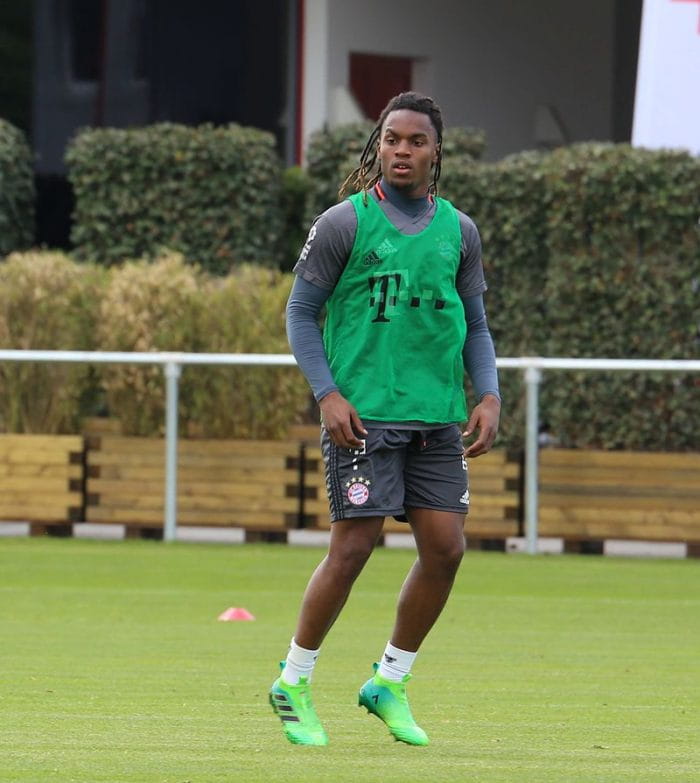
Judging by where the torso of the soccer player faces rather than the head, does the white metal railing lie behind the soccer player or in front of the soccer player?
behind

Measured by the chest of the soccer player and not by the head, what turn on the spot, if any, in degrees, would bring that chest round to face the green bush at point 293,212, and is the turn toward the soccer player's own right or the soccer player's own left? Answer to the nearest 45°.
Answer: approximately 135° to the soccer player's own left

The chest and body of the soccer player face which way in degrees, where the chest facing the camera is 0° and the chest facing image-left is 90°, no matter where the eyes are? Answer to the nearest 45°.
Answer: approximately 315°

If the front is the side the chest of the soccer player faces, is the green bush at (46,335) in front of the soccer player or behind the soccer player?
behind

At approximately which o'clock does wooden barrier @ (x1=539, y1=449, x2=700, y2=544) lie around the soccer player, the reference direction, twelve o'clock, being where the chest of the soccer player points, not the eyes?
The wooden barrier is roughly at 8 o'clock from the soccer player.

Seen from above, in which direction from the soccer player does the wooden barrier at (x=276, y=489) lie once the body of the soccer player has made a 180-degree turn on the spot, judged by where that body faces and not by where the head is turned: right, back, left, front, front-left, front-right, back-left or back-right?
front-right

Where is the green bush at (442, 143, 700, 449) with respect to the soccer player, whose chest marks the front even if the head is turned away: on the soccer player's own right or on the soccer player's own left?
on the soccer player's own left

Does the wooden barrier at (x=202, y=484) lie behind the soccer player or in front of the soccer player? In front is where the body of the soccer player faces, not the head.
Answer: behind
